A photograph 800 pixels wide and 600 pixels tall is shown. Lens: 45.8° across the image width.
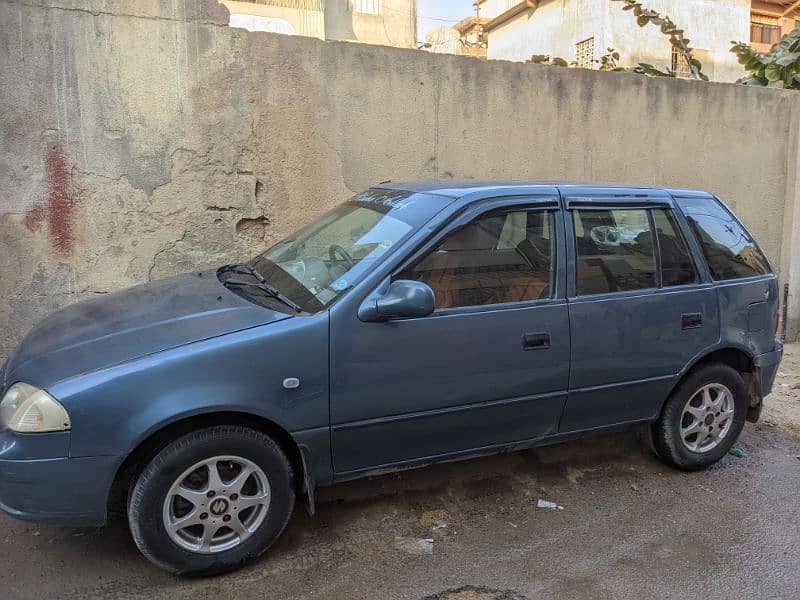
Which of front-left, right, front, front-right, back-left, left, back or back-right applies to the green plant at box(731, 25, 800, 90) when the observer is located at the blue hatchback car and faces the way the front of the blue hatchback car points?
back

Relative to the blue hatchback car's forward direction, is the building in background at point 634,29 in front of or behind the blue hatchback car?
behind

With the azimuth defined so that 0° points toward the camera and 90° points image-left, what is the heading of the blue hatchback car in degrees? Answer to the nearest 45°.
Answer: approximately 45°

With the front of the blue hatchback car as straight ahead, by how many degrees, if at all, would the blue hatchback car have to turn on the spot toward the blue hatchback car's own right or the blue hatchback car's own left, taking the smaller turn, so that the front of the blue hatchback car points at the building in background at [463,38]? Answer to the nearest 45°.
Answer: approximately 135° to the blue hatchback car's own right

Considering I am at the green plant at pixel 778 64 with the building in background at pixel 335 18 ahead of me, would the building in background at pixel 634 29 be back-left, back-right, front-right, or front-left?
front-right

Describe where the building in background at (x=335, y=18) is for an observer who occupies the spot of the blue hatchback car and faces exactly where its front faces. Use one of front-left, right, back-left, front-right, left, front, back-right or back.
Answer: back-right

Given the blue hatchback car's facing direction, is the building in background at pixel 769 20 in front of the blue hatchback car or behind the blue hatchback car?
behind
